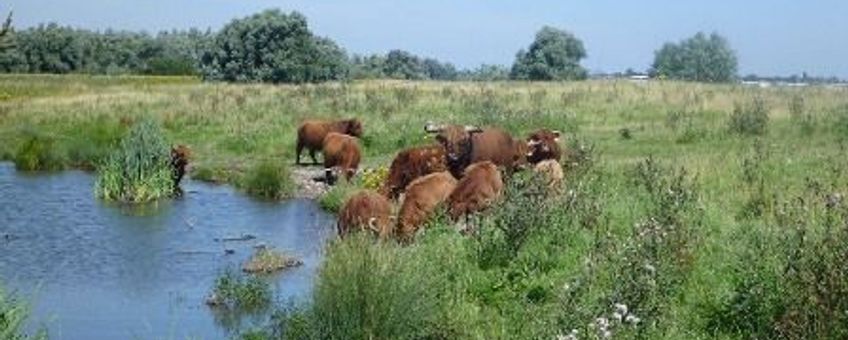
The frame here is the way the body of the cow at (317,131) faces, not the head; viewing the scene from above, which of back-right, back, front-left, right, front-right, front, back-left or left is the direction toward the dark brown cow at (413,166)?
right

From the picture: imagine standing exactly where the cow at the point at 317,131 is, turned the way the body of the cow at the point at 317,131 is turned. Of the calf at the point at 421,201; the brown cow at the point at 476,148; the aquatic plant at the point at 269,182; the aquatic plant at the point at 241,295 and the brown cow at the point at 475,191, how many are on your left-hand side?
0

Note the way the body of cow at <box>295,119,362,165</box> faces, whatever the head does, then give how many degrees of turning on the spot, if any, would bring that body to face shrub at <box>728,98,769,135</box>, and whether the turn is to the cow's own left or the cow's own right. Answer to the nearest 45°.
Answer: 0° — it already faces it

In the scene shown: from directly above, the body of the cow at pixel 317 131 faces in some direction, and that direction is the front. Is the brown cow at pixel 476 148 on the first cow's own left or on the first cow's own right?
on the first cow's own right

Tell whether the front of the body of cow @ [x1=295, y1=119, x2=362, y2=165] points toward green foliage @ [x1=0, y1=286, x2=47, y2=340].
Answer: no

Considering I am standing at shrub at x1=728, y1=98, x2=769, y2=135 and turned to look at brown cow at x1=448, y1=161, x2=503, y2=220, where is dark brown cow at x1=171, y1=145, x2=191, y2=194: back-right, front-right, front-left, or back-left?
front-right

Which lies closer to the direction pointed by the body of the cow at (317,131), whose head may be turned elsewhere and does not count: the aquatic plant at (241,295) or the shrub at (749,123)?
the shrub

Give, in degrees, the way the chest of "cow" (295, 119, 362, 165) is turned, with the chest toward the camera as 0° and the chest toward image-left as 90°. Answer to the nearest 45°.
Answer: approximately 270°

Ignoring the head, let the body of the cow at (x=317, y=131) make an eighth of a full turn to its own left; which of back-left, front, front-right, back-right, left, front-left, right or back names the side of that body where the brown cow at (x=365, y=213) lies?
back-right

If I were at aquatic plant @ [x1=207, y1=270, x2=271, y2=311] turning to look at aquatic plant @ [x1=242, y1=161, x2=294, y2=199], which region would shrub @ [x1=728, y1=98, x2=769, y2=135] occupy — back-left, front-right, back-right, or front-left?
front-right

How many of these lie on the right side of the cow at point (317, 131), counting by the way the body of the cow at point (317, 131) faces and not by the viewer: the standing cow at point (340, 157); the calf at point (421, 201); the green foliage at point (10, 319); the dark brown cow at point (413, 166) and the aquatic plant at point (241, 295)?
5

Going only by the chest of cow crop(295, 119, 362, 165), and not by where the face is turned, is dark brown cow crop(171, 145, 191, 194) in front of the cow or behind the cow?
behind

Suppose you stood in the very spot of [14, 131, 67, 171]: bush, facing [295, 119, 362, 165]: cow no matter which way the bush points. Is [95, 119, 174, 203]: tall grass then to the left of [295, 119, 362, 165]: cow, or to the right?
right

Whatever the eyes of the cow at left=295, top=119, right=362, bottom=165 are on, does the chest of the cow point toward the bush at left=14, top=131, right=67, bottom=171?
no
